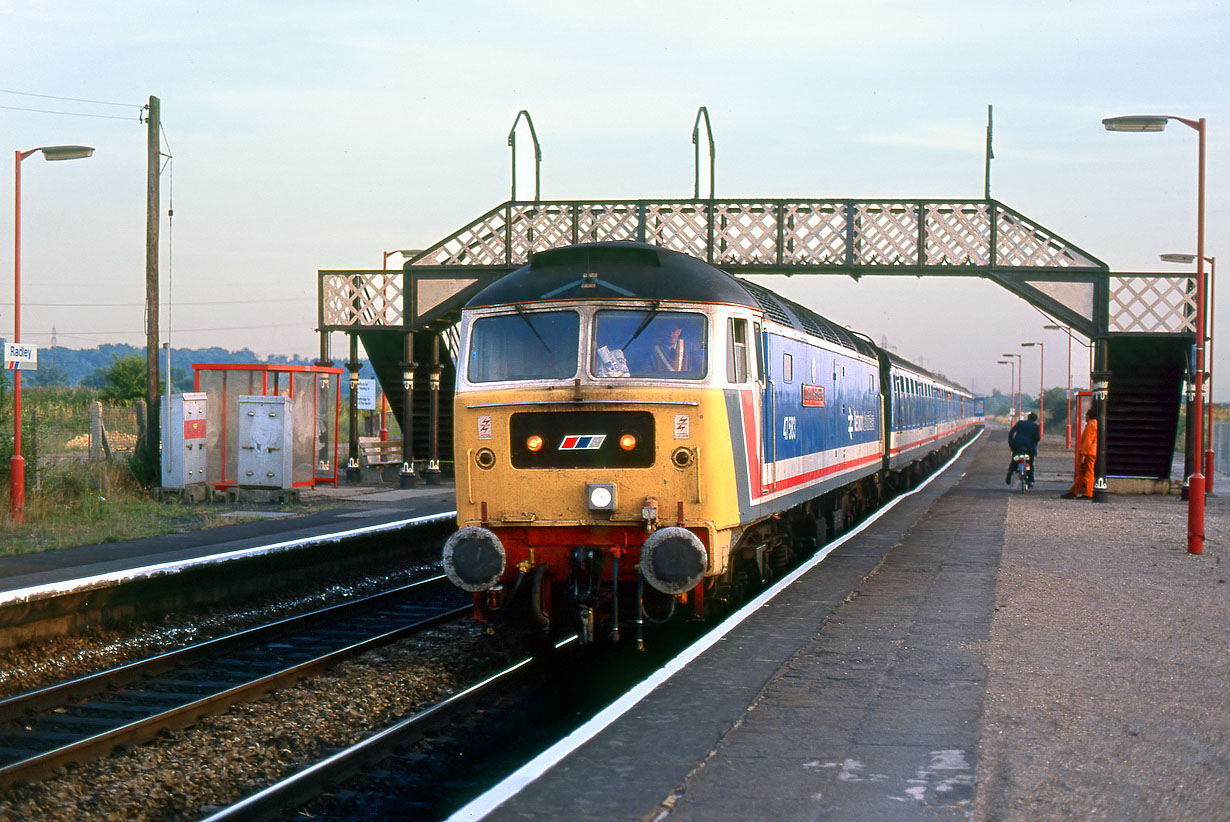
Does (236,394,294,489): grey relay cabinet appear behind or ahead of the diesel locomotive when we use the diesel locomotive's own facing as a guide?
behind

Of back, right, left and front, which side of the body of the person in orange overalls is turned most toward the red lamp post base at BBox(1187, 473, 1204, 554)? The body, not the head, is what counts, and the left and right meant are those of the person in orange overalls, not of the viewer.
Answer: left

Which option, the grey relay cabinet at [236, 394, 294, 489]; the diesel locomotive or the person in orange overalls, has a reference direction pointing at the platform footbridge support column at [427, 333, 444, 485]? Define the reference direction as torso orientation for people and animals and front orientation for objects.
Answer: the person in orange overalls

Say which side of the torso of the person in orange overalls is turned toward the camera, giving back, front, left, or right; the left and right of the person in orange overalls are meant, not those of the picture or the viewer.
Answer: left

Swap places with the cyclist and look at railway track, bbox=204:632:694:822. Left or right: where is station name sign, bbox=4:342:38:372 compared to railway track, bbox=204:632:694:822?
right

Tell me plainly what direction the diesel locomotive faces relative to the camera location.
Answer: facing the viewer

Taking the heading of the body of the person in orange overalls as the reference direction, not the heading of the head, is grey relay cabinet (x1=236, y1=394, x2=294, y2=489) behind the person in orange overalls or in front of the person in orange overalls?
in front

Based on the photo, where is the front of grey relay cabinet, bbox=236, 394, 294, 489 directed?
toward the camera

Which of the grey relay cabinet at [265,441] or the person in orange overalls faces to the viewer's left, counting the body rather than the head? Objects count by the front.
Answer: the person in orange overalls

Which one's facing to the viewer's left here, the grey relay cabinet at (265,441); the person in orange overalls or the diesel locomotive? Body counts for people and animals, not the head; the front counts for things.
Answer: the person in orange overalls

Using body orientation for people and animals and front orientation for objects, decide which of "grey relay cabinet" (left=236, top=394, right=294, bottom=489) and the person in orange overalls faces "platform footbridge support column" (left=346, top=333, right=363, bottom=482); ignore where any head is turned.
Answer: the person in orange overalls

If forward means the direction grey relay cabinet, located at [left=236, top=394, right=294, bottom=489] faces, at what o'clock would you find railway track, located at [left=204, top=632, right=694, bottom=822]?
The railway track is roughly at 12 o'clock from the grey relay cabinet.
